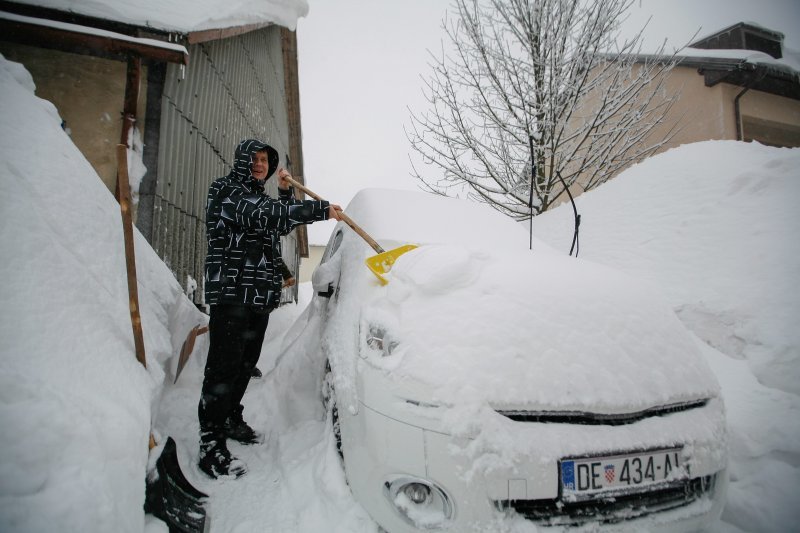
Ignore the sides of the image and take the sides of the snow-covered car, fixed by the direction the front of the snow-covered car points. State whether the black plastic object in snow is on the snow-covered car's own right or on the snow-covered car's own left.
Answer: on the snow-covered car's own right

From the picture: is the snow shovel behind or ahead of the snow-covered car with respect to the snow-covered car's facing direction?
behind

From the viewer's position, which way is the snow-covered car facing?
facing the viewer and to the right of the viewer

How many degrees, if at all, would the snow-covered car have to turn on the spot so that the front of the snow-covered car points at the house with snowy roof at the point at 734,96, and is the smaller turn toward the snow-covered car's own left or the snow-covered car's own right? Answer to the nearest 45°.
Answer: approximately 90° to the snow-covered car's own left

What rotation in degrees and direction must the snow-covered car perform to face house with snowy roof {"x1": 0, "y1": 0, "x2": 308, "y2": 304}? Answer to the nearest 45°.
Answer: approximately 135° to its right
